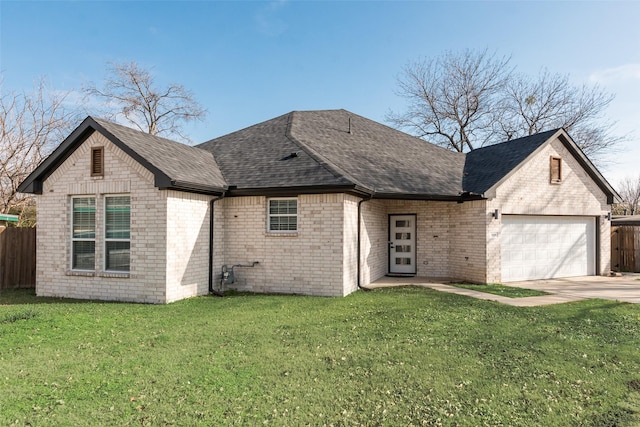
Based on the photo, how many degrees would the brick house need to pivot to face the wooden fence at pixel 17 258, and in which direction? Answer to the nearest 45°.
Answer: approximately 90° to its right

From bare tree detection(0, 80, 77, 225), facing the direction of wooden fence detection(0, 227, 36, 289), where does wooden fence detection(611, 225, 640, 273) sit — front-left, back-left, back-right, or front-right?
front-left

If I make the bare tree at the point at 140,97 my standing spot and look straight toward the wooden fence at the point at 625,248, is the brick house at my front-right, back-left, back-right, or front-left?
front-right

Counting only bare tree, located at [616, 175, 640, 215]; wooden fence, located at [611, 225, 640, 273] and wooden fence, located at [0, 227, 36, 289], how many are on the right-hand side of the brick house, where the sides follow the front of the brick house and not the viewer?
1

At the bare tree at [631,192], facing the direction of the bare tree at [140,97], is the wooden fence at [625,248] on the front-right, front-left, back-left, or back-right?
front-left

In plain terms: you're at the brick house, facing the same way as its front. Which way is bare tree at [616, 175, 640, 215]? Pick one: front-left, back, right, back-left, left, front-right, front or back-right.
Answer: back-left

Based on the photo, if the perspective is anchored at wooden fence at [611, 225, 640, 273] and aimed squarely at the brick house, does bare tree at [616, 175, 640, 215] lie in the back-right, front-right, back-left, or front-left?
back-right

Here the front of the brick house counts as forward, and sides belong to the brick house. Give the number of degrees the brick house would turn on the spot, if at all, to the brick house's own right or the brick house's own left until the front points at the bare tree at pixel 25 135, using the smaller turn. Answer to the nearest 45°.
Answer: approximately 135° to the brick house's own right

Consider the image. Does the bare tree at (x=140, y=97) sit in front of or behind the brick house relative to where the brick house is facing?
behind

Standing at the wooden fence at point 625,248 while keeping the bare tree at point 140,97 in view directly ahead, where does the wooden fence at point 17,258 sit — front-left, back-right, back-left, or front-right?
front-left

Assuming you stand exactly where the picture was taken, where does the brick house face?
facing the viewer

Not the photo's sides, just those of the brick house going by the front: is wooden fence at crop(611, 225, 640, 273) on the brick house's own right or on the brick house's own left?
on the brick house's own left
